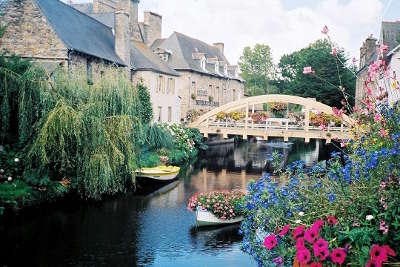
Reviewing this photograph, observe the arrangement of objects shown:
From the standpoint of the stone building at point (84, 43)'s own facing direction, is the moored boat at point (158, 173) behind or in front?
in front

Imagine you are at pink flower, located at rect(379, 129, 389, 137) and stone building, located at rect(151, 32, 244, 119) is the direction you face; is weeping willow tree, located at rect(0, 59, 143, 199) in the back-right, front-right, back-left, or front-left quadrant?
front-left

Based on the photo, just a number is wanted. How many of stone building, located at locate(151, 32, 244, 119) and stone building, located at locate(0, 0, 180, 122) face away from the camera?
0

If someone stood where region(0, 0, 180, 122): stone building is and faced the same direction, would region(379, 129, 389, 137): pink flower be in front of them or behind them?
in front

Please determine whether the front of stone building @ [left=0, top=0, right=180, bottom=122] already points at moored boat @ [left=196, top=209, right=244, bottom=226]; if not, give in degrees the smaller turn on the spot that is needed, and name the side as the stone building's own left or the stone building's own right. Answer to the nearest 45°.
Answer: approximately 45° to the stone building's own right

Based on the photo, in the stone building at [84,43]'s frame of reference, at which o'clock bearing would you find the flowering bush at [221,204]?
The flowering bush is roughly at 1 o'clock from the stone building.

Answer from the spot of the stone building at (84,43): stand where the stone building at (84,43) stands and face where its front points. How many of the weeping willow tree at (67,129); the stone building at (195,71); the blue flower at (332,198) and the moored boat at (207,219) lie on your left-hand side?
1

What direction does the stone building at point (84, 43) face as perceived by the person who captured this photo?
facing the viewer and to the right of the viewer

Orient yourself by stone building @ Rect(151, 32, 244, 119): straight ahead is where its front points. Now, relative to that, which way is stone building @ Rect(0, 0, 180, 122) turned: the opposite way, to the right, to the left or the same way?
the same way

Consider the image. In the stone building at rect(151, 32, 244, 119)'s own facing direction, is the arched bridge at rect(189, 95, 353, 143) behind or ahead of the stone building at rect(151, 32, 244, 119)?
ahead

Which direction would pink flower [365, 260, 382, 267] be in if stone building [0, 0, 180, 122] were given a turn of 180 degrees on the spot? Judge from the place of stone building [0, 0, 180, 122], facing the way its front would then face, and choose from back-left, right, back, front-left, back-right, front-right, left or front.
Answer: back-left

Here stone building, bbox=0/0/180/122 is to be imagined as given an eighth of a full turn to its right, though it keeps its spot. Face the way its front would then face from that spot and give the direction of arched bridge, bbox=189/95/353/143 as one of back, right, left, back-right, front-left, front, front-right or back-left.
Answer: left

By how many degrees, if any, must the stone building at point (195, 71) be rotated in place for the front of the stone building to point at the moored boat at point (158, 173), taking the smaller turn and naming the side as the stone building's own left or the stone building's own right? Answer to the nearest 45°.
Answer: approximately 45° to the stone building's own right
